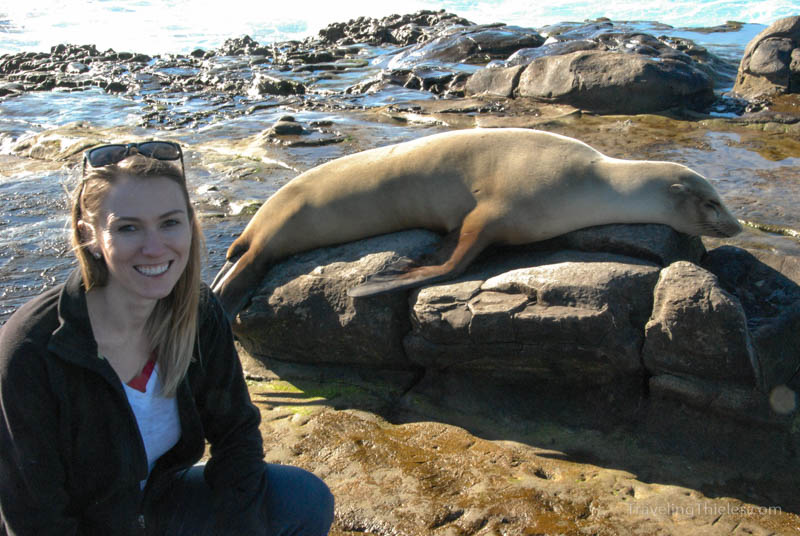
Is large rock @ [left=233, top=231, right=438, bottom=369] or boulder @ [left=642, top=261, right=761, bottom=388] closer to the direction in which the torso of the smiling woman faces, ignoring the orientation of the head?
the boulder

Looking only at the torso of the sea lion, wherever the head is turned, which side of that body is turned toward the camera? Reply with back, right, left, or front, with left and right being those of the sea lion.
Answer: right

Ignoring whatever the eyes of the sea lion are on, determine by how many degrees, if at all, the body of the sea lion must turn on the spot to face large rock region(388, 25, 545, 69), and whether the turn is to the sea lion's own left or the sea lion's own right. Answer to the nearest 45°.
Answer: approximately 90° to the sea lion's own left

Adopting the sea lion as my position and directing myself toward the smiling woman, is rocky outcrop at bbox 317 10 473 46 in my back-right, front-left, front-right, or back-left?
back-right

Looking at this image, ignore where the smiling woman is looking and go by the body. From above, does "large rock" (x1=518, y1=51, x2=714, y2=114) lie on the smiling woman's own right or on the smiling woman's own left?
on the smiling woman's own left

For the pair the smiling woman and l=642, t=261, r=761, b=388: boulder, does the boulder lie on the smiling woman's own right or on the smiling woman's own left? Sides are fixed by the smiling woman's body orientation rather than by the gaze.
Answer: on the smiling woman's own left

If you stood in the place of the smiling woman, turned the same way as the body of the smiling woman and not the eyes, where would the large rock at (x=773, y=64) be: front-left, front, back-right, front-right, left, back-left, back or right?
left

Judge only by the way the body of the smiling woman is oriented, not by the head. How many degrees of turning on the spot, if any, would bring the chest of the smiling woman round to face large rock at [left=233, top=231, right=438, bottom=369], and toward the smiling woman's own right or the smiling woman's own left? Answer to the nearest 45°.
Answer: approximately 90° to the smiling woman's own left

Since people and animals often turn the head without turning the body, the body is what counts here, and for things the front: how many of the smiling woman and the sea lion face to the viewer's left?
0
